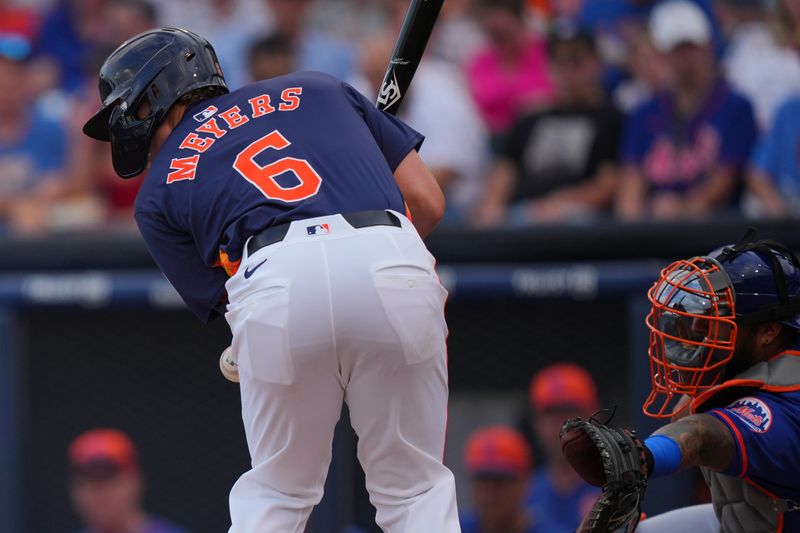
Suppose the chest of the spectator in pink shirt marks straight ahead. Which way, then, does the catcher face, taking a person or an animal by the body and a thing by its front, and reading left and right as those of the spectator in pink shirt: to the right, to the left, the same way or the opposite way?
to the right

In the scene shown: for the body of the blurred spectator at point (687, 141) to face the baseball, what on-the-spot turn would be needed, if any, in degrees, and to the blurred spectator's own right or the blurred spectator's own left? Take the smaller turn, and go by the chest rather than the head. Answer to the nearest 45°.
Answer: approximately 45° to the blurred spectator's own right

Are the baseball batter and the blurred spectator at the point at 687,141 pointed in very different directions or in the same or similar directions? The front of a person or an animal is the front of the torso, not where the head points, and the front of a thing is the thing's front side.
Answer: very different directions

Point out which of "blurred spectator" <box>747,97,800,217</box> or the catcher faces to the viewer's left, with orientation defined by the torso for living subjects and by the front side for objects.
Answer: the catcher

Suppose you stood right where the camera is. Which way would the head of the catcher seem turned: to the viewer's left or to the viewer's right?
to the viewer's left

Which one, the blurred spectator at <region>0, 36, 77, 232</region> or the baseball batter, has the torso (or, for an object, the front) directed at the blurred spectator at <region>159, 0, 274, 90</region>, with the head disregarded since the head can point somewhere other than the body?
the baseball batter

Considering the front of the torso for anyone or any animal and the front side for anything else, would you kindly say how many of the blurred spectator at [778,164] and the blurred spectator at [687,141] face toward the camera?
2

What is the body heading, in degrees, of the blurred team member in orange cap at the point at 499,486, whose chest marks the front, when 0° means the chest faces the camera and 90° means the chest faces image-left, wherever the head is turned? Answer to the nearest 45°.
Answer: approximately 0°

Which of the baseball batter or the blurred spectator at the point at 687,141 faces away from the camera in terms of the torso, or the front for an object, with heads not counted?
the baseball batter

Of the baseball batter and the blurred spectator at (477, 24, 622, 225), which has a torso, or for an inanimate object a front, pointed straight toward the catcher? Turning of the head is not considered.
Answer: the blurred spectator

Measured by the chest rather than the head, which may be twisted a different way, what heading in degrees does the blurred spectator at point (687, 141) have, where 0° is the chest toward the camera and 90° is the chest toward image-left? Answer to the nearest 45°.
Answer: approximately 0°

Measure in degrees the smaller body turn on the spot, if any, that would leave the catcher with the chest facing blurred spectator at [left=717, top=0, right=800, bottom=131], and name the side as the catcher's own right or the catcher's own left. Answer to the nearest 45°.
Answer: approximately 90° to the catcher's own right
